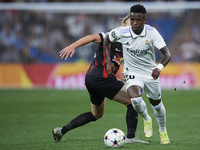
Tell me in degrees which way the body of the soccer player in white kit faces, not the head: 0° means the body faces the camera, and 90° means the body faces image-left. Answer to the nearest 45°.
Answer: approximately 0°
